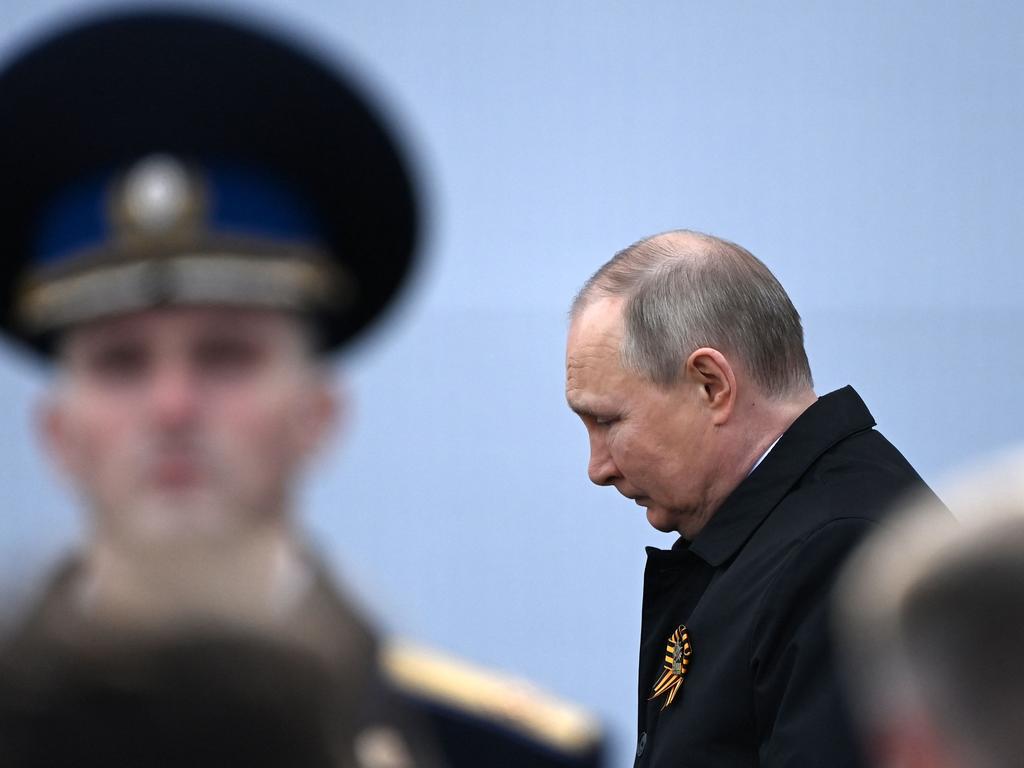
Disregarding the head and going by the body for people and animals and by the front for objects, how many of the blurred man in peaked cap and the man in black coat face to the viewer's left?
1

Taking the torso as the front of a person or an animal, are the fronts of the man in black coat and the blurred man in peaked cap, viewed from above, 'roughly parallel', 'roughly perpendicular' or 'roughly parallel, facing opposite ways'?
roughly perpendicular

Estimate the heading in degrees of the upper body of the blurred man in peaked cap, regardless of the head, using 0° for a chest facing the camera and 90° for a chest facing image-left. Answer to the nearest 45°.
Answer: approximately 0°

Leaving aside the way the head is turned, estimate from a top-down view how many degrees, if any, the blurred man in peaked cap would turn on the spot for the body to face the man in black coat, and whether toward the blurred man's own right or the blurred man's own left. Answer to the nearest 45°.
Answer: approximately 135° to the blurred man's own left

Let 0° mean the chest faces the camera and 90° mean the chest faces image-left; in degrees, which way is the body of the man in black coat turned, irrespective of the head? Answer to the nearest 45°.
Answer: approximately 90°

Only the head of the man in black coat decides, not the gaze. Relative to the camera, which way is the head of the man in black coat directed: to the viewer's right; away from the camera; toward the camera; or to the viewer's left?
to the viewer's left
